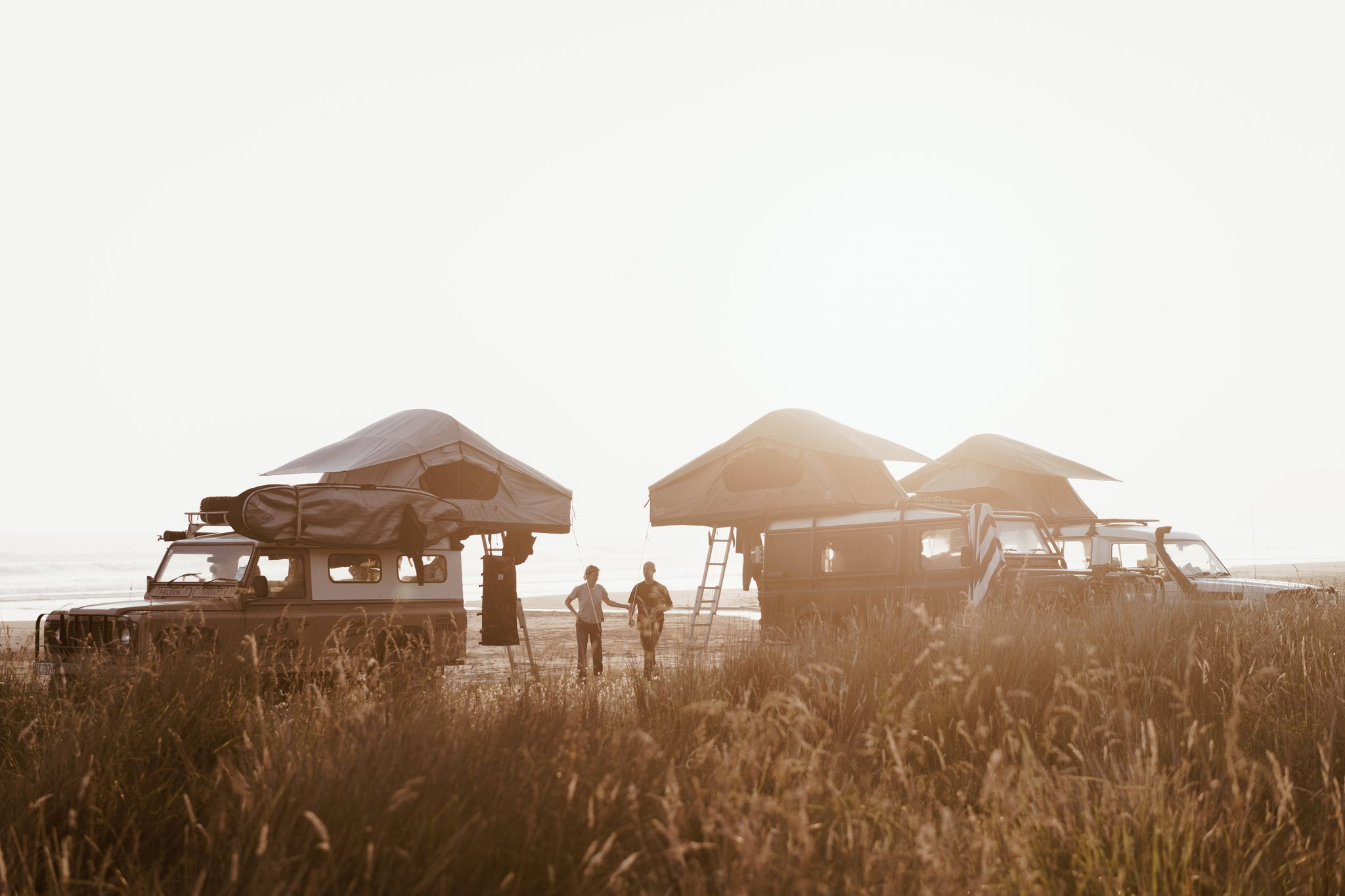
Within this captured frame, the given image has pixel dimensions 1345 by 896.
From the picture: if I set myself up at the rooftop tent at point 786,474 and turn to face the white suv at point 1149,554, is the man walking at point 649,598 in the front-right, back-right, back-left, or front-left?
back-right

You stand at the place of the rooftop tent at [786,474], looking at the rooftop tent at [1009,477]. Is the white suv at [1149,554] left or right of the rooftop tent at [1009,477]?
right

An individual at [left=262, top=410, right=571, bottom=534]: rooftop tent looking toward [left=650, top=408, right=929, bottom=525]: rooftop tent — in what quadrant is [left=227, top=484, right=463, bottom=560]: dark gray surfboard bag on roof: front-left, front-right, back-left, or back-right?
back-right

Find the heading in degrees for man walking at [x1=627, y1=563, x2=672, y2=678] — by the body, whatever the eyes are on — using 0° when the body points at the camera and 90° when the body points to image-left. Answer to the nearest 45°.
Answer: approximately 0°

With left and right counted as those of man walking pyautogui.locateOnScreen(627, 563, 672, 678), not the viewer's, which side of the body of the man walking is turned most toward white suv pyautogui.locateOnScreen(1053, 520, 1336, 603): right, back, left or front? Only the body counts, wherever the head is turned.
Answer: left

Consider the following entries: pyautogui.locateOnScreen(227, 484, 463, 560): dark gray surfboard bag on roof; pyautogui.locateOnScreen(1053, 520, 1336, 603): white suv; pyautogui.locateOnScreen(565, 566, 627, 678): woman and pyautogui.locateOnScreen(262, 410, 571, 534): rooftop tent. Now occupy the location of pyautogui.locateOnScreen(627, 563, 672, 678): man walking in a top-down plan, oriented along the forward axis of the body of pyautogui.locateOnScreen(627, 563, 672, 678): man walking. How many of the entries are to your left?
1

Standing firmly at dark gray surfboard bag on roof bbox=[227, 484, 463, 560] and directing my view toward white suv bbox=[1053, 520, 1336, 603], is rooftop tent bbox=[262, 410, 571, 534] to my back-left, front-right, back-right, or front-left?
front-left

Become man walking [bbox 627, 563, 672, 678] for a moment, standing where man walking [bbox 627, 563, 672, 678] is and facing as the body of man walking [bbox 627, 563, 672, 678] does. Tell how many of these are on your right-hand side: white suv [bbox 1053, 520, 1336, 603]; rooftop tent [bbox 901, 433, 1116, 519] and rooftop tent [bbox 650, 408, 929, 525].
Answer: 0

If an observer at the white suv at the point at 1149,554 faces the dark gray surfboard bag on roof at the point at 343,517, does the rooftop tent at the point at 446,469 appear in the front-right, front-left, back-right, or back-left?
front-right
